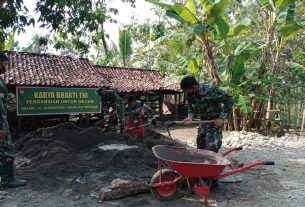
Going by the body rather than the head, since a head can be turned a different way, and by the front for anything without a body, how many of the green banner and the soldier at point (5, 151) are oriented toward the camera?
1

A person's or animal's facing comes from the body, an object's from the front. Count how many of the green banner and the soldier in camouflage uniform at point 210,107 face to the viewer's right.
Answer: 0

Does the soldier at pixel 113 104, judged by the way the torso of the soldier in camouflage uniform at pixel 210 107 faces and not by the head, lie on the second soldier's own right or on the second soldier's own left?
on the second soldier's own right

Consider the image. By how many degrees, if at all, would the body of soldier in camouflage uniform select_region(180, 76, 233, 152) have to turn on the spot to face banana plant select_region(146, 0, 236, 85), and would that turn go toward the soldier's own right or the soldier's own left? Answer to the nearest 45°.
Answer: approximately 135° to the soldier's own right

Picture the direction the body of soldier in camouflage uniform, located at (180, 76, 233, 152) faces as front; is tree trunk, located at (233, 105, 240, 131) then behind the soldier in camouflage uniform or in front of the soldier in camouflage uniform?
behind

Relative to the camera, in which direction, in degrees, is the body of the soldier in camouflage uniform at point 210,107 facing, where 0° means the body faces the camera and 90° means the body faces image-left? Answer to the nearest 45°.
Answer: approximately 45°

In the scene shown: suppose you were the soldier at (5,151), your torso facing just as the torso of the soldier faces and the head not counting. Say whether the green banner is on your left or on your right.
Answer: on your left

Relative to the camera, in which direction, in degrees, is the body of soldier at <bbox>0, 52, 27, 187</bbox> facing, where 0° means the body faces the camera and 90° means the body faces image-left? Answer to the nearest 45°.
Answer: approximately 270°

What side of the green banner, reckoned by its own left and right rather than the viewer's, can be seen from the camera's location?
front

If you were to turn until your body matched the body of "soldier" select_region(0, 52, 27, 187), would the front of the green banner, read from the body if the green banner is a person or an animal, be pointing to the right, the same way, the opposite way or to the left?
to the right

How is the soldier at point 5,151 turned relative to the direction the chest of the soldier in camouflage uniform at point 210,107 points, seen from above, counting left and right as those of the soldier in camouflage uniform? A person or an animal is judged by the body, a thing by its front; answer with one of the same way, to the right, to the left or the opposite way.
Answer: the opposite way

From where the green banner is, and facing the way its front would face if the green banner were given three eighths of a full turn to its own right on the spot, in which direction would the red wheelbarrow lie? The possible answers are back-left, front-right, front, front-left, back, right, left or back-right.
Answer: back-left
